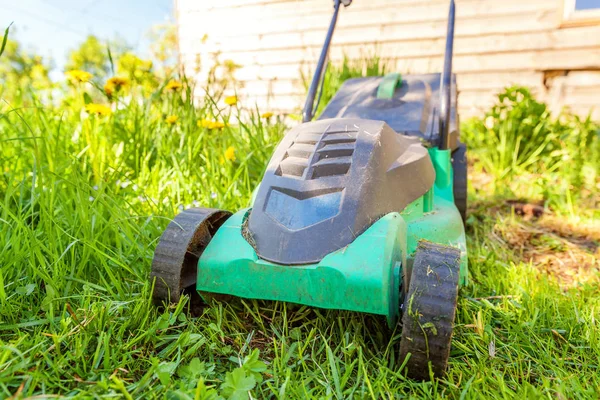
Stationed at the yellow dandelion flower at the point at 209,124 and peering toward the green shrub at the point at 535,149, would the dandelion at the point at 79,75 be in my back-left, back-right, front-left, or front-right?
back-left

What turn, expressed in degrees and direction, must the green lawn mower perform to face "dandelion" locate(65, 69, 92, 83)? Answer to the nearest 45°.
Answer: approximately 90° to its right

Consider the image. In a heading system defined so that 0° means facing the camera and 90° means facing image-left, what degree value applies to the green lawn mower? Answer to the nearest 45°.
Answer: approximately 45°

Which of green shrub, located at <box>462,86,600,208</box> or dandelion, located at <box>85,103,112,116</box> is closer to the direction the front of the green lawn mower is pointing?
the dandelion

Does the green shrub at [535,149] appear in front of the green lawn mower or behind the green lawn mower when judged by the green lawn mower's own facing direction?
behind

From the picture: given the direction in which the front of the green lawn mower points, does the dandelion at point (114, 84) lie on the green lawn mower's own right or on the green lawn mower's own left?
on the green lawn mower's own right

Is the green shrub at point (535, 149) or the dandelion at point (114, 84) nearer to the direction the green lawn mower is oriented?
the dandelion

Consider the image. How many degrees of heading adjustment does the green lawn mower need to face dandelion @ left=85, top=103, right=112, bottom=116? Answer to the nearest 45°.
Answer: approximately 90° to its right

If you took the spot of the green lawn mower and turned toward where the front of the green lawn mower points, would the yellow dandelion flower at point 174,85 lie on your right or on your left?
on your right
